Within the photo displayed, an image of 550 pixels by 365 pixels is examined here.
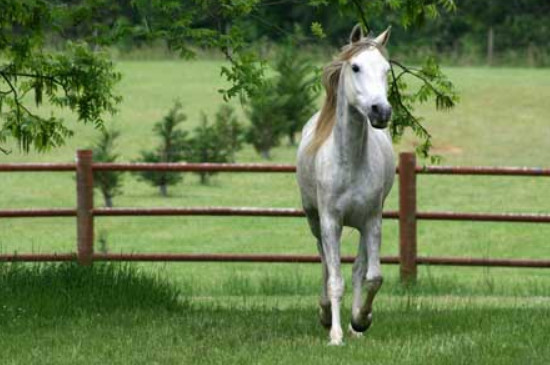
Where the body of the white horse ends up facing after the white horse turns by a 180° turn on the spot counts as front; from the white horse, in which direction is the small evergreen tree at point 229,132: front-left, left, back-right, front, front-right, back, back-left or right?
front

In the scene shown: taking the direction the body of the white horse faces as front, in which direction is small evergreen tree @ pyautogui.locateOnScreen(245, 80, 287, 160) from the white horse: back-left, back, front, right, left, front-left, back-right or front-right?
back

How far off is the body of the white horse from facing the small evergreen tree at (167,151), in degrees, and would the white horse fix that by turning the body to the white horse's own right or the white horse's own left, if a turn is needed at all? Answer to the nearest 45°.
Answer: approximately 180°

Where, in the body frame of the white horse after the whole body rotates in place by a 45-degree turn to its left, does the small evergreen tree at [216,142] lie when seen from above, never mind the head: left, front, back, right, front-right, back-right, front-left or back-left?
back-left

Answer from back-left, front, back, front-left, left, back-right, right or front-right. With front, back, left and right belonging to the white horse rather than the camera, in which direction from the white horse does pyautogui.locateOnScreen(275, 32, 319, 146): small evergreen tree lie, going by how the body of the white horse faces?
back

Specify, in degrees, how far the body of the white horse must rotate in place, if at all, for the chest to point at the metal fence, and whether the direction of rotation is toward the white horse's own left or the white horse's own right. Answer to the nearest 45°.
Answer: approximately 180°

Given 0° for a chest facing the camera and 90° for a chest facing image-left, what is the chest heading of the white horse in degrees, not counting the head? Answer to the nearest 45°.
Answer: approximately 0°
